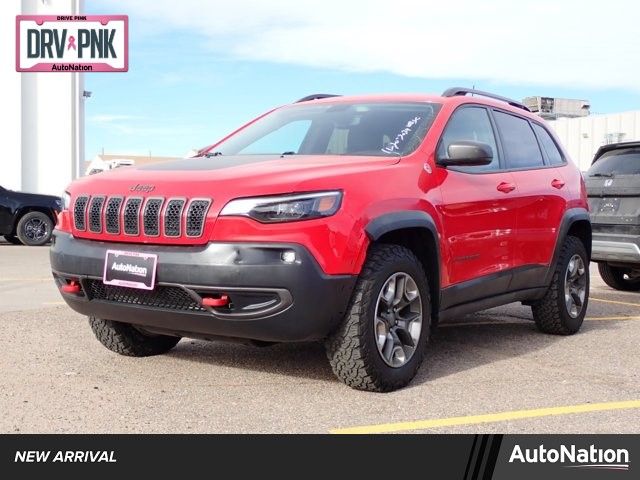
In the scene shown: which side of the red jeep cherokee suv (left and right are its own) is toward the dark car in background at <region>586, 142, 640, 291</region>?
back

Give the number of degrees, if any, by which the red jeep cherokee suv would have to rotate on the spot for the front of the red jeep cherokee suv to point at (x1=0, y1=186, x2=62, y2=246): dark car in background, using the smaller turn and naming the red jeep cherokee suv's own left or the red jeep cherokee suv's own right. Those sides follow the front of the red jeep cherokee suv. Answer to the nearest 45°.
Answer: approximately 90° to the red jeep cherokee suv's own right

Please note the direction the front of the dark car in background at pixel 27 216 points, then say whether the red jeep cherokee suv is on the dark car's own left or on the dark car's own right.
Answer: on the dark car's own right

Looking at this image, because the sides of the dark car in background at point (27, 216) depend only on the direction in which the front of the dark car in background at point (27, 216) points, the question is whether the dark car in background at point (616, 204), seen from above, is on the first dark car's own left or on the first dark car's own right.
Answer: on the first dark car's own right

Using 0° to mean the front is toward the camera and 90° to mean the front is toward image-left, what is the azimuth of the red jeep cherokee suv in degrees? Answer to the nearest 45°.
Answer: approximately 45°

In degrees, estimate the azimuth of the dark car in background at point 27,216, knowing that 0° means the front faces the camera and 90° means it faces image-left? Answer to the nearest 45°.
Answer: approximately 270°

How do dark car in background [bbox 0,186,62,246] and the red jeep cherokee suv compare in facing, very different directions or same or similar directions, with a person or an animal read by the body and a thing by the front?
very different directions
